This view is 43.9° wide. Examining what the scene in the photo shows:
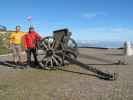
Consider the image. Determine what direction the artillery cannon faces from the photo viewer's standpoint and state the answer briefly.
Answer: facing away from the viewer and to the left of the viewer

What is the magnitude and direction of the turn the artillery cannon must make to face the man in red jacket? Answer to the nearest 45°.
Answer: approximately 45° to its left
